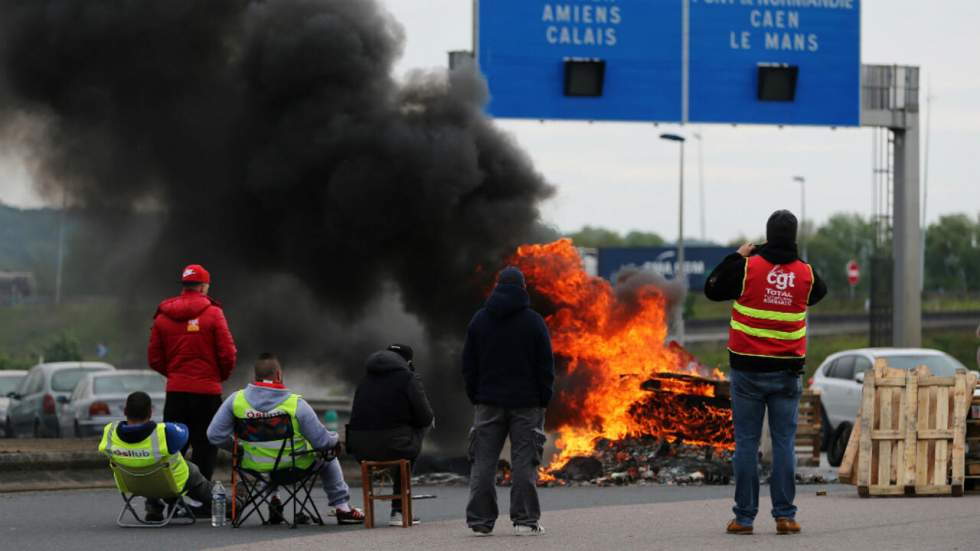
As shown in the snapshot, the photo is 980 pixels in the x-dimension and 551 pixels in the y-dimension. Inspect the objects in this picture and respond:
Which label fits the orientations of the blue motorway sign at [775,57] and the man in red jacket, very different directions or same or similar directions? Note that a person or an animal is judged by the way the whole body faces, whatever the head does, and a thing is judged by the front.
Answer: very different directions

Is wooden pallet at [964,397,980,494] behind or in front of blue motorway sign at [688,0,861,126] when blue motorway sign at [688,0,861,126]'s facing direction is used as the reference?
in front

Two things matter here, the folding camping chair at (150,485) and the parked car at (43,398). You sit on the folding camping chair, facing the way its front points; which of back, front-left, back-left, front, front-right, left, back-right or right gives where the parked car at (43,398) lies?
front-left

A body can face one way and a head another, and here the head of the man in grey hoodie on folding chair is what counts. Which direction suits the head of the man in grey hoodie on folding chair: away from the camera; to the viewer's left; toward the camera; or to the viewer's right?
away from the camera

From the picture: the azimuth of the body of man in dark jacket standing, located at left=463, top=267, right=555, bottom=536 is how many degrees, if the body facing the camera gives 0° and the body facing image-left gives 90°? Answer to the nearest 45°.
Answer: approximately 180°

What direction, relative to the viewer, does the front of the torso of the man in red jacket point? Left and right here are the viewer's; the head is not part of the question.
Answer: facing away from the viewer

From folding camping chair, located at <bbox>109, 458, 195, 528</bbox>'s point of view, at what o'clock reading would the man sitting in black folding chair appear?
The man sitting in black folding chair is roughly at 2 o'clock from the folding camping chair.

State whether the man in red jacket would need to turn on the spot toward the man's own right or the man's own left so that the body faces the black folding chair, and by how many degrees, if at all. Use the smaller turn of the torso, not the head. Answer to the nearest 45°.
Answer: approximately 135° to the man's own right

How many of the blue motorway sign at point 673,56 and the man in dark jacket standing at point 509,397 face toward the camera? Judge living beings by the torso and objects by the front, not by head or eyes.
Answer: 1

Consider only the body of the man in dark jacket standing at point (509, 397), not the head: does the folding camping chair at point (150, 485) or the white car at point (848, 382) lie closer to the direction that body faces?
the white car

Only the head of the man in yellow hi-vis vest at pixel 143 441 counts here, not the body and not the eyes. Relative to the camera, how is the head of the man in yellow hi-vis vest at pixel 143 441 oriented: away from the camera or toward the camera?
away from the camera
